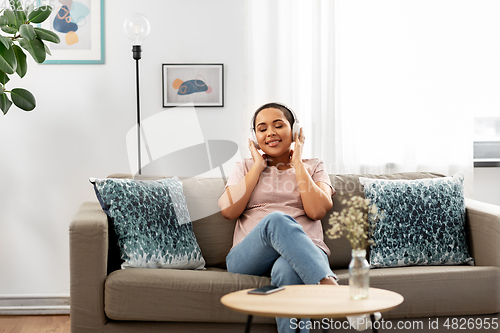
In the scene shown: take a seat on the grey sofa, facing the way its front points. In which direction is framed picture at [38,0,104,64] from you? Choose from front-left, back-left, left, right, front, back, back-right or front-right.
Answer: back-right

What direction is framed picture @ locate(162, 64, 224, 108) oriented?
toward the camera

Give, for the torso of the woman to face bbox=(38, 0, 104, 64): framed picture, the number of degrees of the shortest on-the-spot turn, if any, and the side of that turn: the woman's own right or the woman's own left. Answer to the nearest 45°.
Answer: approximately 135° to the woman's own right

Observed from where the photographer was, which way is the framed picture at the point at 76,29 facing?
facing the viewer

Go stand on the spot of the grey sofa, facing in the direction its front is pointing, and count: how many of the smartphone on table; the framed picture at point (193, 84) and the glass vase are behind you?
1

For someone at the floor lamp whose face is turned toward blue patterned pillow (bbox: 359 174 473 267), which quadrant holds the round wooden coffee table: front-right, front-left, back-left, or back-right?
front-right

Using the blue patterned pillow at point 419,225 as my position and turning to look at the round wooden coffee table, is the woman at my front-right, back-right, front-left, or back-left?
front-right

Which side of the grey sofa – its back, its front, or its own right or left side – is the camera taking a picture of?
front

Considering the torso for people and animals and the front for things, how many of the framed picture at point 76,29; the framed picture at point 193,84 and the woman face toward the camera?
3

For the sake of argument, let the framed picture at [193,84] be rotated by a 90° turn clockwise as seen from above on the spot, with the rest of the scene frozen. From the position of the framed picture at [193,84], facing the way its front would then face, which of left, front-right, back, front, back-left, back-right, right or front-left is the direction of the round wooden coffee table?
left

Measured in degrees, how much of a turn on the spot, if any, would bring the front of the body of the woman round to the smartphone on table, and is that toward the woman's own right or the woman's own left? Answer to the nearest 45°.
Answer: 0° — they already face it

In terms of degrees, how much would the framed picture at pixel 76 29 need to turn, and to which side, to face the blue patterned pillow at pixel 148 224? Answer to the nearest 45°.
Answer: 0° — it already faces it
